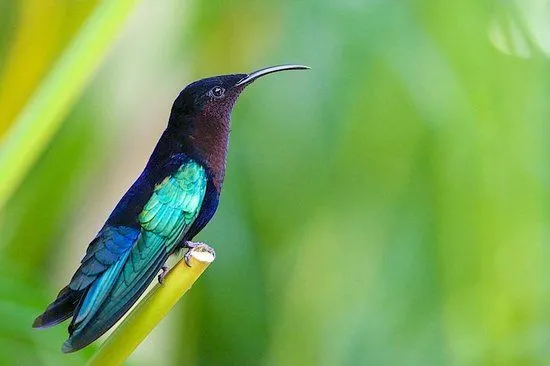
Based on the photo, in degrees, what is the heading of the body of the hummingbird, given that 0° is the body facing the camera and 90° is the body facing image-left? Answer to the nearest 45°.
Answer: approximately 270°
